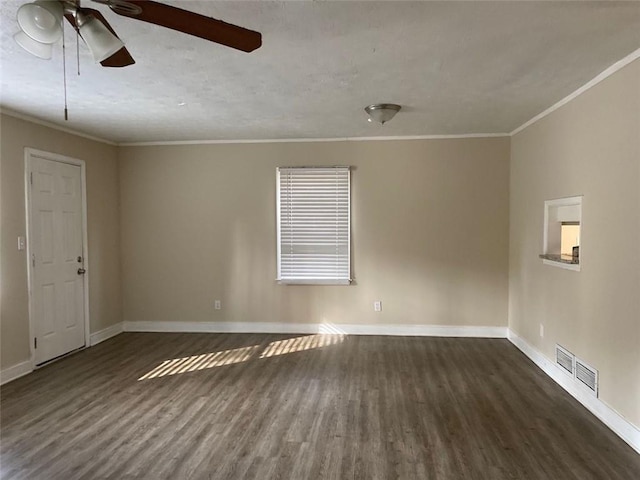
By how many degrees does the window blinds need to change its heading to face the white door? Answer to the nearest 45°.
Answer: approximately 90° to its right

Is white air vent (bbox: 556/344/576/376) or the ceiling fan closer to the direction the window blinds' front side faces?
the ceiling fan

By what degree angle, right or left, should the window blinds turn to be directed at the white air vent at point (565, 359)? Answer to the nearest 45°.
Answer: approximately 45° to its left

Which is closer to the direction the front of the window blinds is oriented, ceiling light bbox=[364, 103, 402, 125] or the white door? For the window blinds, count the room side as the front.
the ceiling light

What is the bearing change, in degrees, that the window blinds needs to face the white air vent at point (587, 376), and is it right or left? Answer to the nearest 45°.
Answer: approximately 45° to its left

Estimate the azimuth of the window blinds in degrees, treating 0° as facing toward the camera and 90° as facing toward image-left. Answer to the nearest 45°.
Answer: approximately 0°

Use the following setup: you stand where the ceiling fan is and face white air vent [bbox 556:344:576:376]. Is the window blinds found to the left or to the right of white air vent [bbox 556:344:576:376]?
left
